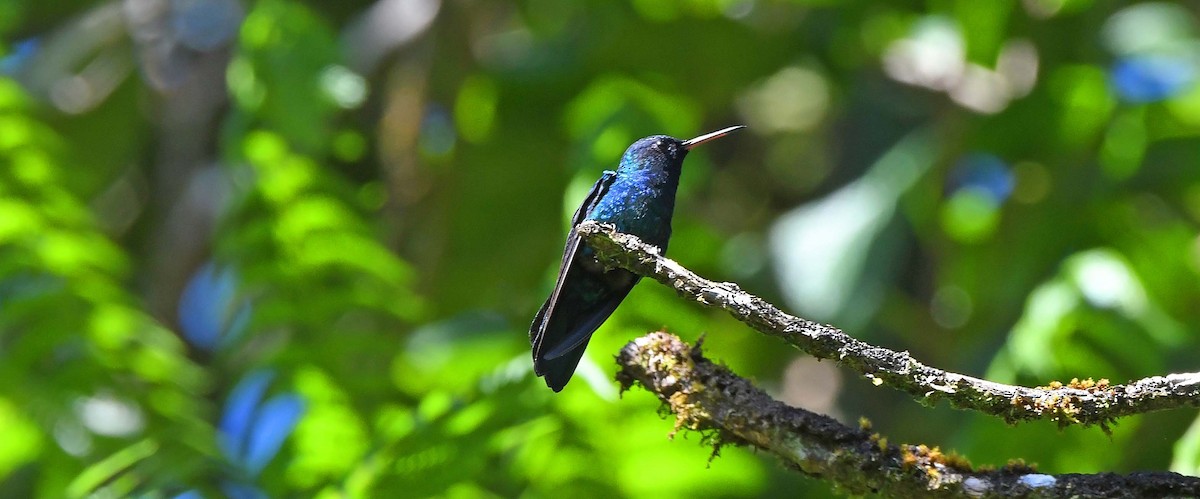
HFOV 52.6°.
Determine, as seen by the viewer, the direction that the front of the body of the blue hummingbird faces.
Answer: to the viewer's right
